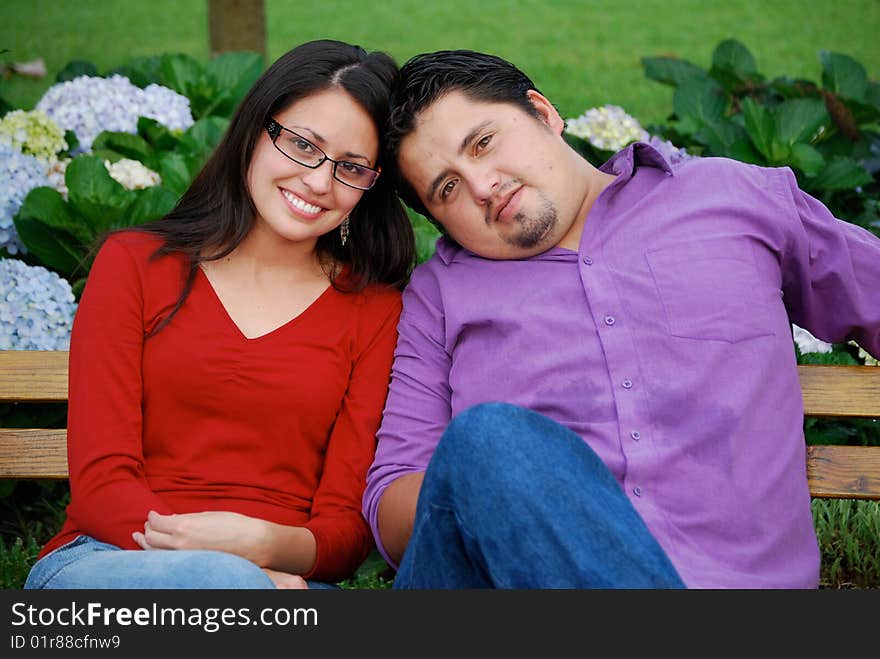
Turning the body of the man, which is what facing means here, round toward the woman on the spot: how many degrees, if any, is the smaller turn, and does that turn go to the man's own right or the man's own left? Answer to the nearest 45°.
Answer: approximately 90° to the man's own right

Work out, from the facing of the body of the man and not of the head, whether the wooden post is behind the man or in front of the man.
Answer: behind

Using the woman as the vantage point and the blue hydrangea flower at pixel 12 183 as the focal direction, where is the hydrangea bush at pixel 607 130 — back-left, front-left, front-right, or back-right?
front-right

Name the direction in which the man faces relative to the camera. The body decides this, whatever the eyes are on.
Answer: toward the camera

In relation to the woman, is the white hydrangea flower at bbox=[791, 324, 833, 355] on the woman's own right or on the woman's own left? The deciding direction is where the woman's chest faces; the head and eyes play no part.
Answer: on the woman's own left

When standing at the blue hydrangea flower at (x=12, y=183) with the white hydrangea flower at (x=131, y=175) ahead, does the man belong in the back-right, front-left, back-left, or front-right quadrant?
front-right

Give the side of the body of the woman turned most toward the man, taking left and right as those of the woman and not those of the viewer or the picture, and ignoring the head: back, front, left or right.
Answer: left

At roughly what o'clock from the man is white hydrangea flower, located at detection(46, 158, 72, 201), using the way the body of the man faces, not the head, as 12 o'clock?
The white hydrangea flower is roughly at 4 o'clock from the man.

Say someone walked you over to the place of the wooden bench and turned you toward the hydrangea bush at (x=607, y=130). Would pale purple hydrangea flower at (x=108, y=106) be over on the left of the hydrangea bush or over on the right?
left

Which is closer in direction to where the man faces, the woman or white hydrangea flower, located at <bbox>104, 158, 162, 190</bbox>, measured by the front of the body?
the woman
